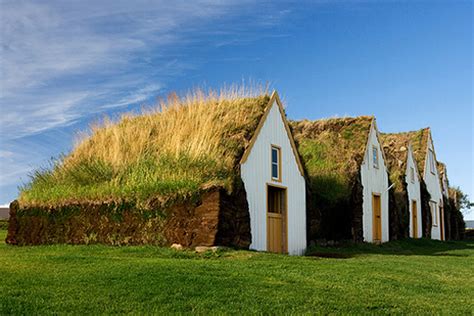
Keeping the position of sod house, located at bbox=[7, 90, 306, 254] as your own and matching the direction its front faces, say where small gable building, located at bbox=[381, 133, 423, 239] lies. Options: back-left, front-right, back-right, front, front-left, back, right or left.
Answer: left

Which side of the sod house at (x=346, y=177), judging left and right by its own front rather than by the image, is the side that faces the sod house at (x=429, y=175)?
left

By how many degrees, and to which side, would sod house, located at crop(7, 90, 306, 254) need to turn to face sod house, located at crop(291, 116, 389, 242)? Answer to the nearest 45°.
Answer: approximately 90° to its left

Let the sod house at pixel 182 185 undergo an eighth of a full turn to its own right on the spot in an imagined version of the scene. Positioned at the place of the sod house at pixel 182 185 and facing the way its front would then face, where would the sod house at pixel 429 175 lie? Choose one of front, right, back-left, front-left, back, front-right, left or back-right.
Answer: back-left

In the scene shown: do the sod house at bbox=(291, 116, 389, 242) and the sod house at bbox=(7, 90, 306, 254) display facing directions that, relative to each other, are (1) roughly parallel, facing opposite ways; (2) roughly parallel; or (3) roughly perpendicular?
roughly parallel

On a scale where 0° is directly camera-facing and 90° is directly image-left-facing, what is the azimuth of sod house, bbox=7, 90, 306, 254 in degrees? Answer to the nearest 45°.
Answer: approximately 315°

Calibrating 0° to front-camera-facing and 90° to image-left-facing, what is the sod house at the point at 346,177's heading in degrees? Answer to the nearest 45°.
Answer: approximately 315°

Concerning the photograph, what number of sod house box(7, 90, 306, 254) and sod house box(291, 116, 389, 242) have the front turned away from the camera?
0

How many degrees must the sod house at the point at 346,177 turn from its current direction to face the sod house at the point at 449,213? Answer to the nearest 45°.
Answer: approximately 135° to its left
